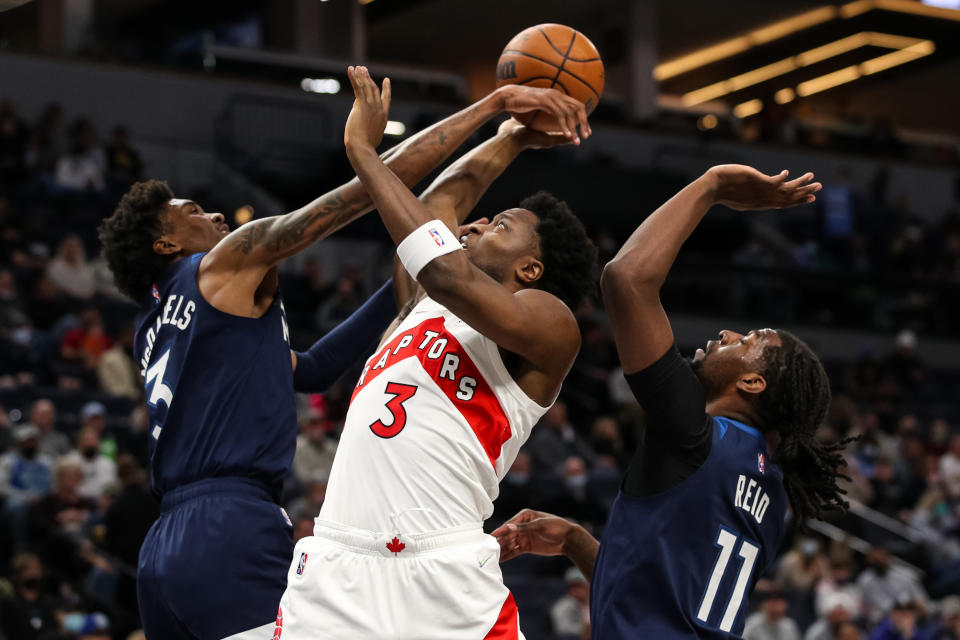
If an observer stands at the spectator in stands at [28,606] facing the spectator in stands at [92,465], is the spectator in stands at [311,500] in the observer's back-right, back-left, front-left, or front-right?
front-right

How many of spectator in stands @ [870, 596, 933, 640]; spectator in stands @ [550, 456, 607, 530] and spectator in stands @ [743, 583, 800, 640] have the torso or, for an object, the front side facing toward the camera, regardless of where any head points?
3

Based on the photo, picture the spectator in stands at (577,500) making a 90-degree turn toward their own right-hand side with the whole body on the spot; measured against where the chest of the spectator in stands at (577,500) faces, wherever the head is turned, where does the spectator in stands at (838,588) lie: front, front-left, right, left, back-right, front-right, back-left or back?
back

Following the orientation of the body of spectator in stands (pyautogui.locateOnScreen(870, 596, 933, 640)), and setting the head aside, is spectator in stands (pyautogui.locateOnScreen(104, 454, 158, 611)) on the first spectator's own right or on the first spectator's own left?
on the first spectator's own right

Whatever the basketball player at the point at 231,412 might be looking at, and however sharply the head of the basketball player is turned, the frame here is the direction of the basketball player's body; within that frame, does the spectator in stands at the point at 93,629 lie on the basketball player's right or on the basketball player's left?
on the basketball player's left

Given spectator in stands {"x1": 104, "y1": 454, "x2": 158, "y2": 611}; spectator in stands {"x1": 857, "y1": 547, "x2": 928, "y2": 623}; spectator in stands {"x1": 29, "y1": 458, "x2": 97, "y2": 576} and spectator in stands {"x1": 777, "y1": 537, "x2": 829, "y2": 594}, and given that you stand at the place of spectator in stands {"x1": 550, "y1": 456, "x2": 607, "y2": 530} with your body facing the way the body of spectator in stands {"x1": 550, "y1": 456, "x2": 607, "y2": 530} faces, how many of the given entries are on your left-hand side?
2

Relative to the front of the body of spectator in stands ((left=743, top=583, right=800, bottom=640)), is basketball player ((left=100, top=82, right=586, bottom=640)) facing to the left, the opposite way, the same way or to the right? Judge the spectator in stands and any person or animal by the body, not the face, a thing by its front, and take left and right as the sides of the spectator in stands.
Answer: to the left

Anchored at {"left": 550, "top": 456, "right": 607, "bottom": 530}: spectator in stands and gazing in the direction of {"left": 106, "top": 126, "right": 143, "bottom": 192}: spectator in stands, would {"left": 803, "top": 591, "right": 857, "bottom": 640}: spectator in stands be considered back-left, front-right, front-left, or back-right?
back-right

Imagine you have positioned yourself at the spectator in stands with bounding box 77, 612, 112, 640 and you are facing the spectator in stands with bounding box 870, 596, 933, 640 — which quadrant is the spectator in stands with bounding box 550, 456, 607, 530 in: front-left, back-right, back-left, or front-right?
front-left

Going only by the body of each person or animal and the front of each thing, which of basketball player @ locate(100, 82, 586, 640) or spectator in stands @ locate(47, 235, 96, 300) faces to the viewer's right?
the basketball player

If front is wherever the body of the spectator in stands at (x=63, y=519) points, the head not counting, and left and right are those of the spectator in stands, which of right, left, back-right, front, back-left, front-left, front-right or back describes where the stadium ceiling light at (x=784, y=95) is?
left

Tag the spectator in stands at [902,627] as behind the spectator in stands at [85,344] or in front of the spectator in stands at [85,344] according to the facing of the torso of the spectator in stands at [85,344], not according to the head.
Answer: in front

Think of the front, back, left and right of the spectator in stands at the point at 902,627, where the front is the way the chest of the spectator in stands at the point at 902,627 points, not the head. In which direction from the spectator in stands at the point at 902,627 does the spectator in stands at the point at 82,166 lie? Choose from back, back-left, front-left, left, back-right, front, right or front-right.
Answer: right

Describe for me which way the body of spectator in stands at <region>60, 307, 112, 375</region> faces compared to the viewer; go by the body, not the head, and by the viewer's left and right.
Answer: facing the viewer and to the right of the viewer

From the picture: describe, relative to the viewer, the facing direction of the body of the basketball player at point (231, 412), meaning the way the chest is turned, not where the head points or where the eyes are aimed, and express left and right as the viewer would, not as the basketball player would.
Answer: facing to the right of the viewer

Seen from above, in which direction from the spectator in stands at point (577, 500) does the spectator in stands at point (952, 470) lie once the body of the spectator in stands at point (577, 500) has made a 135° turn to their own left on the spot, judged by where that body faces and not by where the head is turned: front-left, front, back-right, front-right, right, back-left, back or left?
front

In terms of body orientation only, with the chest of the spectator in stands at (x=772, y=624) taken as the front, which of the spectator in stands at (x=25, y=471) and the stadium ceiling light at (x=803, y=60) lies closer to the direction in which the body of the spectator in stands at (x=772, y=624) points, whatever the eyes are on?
the spectator in stands
